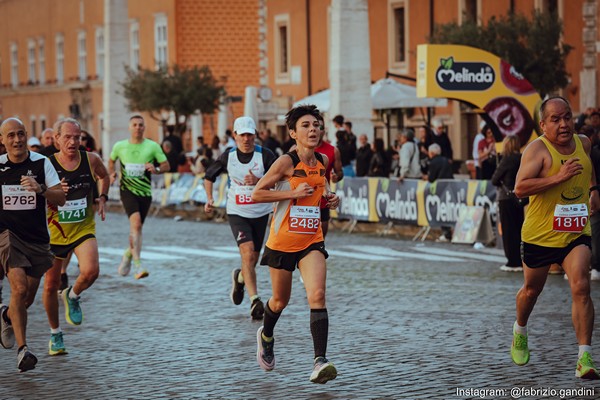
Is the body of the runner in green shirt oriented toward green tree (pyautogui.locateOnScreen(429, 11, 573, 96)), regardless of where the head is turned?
no

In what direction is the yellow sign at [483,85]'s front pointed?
toward the camera

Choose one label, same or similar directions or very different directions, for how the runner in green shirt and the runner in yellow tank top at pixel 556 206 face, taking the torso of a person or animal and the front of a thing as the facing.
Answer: same or similar directions

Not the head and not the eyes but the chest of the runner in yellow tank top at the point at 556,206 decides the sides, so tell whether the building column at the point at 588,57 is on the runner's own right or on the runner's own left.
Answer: on the runner's own left

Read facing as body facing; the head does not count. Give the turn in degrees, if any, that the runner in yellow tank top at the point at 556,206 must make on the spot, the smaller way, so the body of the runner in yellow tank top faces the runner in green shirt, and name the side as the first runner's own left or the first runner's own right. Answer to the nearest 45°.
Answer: approximately 180°

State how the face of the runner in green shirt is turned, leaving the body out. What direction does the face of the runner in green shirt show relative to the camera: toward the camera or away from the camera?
toward the camera

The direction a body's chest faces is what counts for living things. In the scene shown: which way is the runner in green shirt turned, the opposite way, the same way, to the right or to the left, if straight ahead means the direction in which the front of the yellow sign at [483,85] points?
the same way

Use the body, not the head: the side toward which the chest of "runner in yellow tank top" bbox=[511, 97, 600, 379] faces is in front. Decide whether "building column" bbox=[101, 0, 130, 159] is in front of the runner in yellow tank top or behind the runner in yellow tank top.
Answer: behind

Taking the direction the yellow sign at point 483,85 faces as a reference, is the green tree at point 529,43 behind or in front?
behind

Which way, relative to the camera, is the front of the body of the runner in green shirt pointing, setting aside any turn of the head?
toward the camera

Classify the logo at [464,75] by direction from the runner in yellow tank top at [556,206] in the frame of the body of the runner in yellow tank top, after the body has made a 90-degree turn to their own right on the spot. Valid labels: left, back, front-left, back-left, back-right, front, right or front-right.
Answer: back-right
